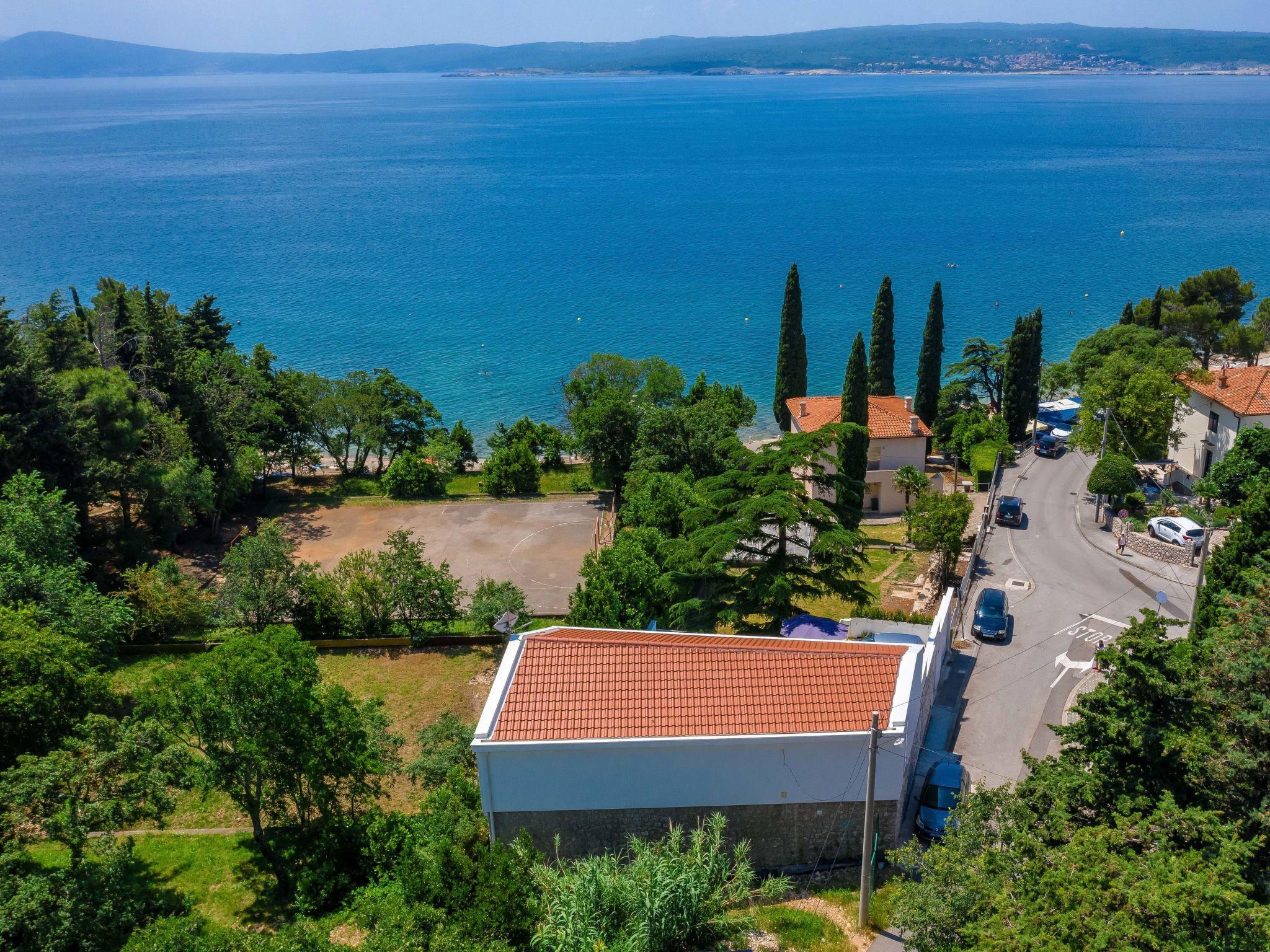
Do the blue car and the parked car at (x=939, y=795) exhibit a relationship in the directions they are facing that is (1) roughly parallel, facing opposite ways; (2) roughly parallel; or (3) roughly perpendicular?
roughly parallel

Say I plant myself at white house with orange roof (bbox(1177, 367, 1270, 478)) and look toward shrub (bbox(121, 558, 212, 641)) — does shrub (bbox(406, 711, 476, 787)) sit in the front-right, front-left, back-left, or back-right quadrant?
front-left
